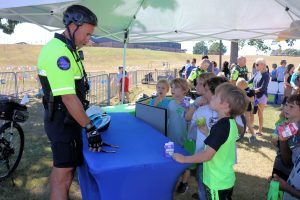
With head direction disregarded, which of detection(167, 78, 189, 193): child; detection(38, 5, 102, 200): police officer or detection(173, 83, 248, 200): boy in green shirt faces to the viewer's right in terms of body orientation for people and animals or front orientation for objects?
the police officer

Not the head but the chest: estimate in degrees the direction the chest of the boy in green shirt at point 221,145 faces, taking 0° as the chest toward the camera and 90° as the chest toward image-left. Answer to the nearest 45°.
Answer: approximately 90°

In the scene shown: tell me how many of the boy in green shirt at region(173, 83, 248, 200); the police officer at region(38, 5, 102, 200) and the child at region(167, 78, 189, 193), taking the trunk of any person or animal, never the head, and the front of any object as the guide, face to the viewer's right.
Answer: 1

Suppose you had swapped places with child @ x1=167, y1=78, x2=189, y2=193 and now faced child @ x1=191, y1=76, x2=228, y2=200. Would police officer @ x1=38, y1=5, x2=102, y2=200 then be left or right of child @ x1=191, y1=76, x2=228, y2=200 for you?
right

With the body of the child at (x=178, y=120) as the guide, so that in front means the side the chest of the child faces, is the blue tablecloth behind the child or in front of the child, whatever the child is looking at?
in front

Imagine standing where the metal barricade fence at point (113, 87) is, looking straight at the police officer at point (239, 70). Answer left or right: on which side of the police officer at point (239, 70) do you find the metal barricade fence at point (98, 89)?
right

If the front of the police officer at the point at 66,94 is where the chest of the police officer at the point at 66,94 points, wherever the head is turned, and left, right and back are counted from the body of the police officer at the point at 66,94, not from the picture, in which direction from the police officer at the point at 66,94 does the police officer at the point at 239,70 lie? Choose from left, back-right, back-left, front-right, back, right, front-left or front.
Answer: front-left

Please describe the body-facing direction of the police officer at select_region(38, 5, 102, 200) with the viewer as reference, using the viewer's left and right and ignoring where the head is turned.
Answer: facing to the right of the viewer

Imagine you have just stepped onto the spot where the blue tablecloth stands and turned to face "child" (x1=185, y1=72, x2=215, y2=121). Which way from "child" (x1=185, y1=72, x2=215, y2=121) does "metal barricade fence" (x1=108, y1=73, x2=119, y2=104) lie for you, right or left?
left

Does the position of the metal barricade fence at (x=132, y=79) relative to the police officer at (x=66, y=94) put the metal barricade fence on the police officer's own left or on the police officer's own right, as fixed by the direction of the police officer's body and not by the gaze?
on the police officer's own left

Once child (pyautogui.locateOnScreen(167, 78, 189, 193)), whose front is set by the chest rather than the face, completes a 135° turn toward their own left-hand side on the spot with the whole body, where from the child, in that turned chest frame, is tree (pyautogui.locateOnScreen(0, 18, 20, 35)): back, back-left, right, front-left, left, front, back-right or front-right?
back-left

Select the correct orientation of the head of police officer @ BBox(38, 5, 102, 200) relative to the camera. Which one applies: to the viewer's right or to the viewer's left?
to the viewer's right

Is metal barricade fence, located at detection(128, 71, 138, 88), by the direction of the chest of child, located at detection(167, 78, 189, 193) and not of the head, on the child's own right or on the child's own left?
on the child's own right
